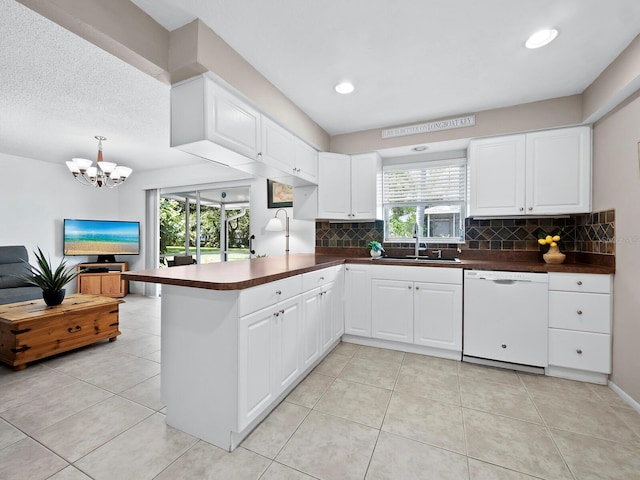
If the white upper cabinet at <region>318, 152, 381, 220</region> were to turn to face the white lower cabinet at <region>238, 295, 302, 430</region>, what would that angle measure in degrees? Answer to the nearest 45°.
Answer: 0° — it already faces it

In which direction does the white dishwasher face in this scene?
toward the camera

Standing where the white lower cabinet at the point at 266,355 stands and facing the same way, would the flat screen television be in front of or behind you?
behind

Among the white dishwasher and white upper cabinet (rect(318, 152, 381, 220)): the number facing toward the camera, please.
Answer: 2

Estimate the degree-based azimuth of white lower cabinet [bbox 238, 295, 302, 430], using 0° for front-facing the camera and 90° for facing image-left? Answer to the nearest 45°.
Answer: approximately 315°

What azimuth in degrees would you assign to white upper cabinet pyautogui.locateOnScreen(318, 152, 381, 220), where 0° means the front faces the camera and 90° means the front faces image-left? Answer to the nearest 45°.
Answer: approximately 0°

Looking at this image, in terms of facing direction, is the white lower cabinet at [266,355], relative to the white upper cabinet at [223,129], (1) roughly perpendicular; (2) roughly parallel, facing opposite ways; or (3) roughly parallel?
roughly parallel

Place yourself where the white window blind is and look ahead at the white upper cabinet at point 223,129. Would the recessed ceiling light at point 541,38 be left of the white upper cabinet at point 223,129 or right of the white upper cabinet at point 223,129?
left

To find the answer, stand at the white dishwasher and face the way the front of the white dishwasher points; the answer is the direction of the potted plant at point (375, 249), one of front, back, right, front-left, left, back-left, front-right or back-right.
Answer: right
